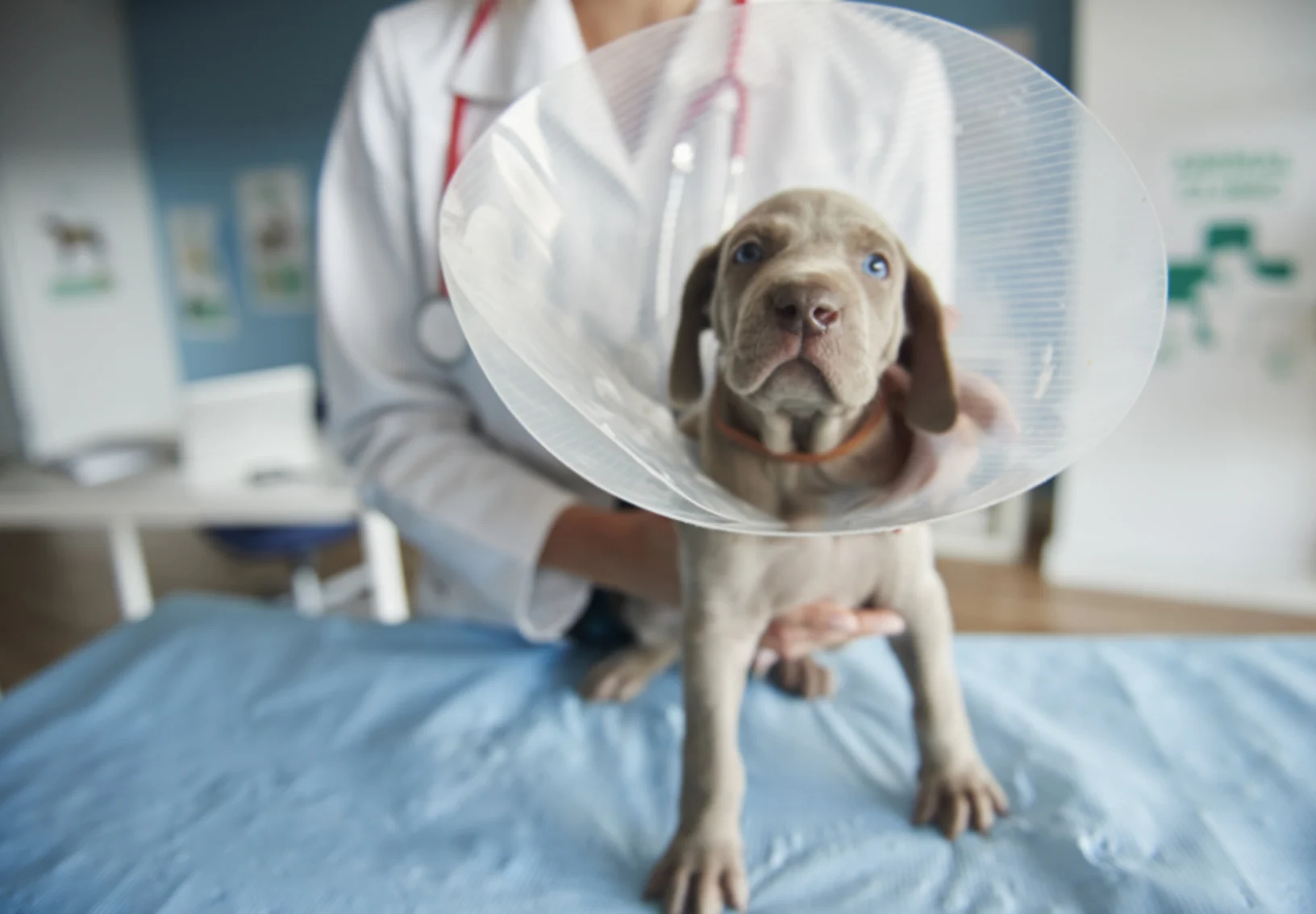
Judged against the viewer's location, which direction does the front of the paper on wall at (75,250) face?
facing the viewer

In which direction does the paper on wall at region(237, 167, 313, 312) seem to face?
toward the camera

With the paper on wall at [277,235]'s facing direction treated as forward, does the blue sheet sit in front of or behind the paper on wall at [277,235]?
in front

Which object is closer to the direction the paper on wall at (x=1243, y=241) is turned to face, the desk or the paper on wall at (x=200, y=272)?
the desk

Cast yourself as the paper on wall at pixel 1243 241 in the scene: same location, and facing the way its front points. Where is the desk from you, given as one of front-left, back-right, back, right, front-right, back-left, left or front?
front-right

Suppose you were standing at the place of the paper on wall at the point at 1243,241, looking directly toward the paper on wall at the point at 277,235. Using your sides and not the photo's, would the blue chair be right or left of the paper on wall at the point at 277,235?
left

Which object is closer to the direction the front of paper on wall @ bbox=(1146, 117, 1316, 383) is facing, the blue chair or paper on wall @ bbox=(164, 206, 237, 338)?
the blue chair

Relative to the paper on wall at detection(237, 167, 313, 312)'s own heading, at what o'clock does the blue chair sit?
The blue chair is roughly at 12 o'clock from the paper on wall.

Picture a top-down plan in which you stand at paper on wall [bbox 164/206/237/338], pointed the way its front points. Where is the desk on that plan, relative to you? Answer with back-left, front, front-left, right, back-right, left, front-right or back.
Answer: front

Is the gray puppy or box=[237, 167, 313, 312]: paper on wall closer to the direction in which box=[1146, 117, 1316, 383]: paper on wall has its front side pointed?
the gray puppy

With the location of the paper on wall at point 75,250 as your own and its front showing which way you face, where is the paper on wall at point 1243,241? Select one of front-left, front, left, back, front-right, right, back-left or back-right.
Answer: front-left

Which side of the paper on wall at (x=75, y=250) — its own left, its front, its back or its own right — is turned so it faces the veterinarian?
front

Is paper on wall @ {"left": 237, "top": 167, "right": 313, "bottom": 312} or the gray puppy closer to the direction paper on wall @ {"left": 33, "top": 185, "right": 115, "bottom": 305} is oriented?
the gray puppy

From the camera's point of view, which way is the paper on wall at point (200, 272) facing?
toward the camera

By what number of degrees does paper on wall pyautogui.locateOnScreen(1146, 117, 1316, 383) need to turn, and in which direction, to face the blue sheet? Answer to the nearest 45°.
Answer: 0° — it already faces it

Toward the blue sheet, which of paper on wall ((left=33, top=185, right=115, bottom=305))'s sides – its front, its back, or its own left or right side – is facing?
front

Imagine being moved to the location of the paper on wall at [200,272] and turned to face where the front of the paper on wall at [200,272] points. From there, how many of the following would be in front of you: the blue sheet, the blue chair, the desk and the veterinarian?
4
